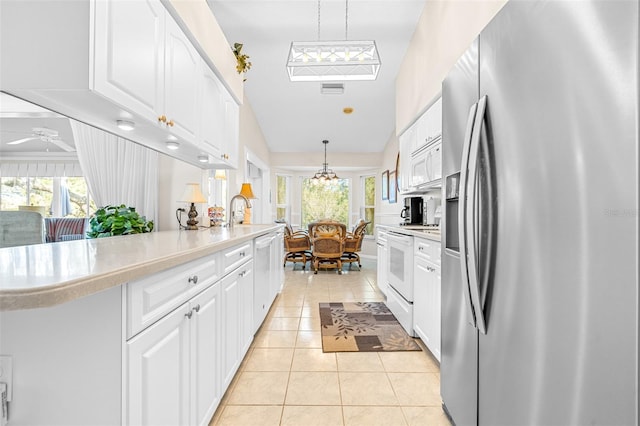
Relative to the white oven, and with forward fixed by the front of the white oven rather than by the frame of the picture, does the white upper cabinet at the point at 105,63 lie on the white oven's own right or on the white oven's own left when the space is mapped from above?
on the white oven's own left

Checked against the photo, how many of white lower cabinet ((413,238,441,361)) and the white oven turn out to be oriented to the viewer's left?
2

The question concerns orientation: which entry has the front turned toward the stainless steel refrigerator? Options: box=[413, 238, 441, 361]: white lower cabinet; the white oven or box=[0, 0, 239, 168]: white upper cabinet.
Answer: the white upper cabinet

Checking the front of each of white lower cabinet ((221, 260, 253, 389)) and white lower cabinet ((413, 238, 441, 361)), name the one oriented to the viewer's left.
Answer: white lower cabinet ((413, 238, 441, 361))

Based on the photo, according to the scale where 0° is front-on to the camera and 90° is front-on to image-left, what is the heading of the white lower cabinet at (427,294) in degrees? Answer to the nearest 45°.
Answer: approximately 90°

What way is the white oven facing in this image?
to the viewer's left

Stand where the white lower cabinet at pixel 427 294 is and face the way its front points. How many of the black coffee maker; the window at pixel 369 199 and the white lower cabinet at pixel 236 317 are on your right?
2

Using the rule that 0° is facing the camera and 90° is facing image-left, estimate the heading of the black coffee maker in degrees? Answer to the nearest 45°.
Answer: approximately 45°

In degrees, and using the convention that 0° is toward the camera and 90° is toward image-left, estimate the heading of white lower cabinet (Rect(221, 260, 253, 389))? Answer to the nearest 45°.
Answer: approximately 270°

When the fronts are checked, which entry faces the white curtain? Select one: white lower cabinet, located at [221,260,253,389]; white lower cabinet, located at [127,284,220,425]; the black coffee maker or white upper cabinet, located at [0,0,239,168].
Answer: the black coffee maker
